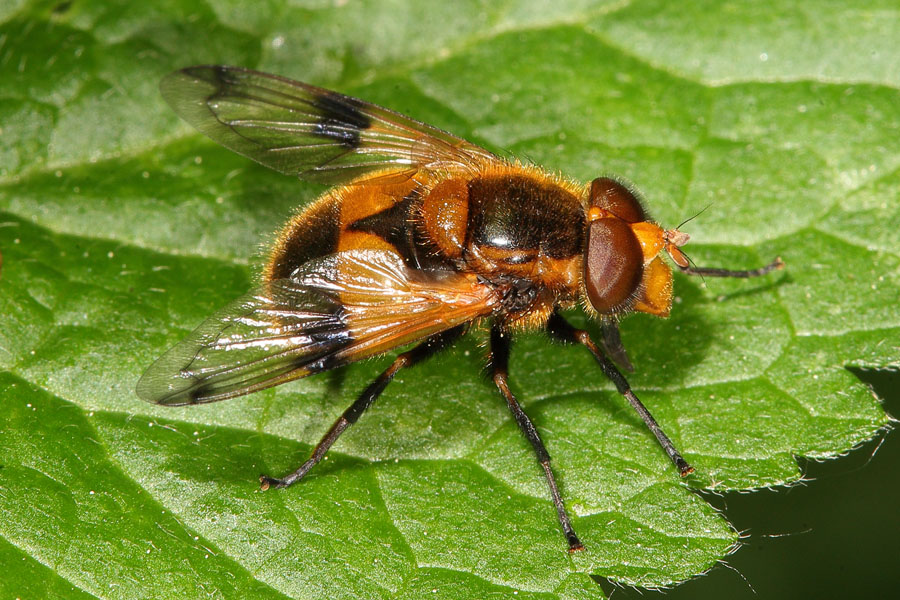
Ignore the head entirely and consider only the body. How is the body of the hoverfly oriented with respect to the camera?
to the viewer's right
